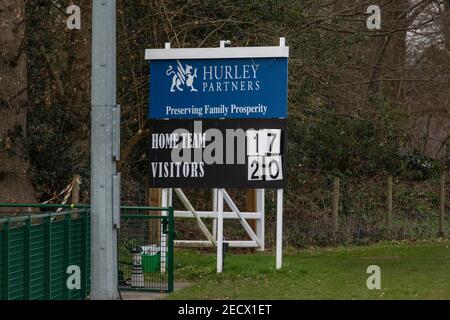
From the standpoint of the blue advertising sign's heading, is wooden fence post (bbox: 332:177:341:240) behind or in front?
behind

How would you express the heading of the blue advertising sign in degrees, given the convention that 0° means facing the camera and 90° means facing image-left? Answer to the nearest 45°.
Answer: approximately 0°

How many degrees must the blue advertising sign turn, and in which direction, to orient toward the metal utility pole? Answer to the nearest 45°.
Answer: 0° — it already faces it

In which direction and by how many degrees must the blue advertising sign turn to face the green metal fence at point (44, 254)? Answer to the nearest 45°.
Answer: approximately 45° to its right

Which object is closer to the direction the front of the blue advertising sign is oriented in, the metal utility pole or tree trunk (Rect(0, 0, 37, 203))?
the metal utility pole

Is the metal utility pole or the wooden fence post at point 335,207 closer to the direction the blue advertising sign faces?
the metal utility pole
